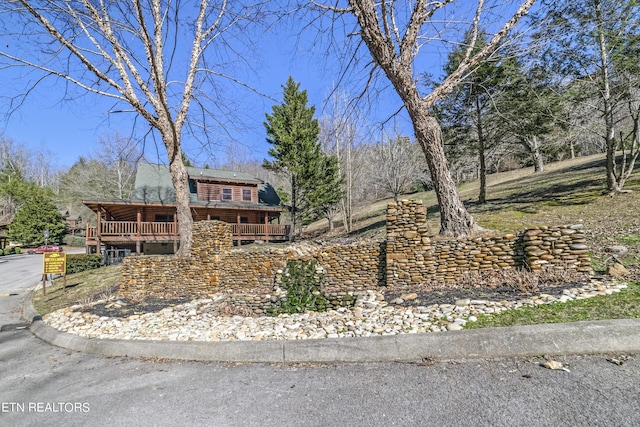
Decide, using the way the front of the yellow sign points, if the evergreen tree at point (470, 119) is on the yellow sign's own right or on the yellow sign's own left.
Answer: on the yellow sign's own left

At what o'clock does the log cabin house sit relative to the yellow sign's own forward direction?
The log cabin house is roughly at 7 o'clock from the yellow sign.

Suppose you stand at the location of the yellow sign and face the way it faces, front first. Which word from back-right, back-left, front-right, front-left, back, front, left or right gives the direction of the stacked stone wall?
front-left

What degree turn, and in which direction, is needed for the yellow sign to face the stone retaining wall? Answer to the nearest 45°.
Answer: approximately 45° to its left

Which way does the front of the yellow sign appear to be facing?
toward the camera

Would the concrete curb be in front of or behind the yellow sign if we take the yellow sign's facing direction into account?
in front

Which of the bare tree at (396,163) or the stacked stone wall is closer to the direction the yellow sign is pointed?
the stacked stone wall

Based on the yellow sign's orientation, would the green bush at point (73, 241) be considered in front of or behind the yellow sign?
behind

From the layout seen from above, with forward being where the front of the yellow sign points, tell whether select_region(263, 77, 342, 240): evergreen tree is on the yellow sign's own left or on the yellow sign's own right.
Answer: on the yellow sign's own left

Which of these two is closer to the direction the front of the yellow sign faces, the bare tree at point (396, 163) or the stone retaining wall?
the stone retaining wall

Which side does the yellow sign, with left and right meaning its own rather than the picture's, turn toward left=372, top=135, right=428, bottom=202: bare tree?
left
